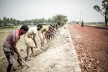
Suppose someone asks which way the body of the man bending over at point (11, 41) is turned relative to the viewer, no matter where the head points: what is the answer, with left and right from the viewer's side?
facing to the right of the viewer
